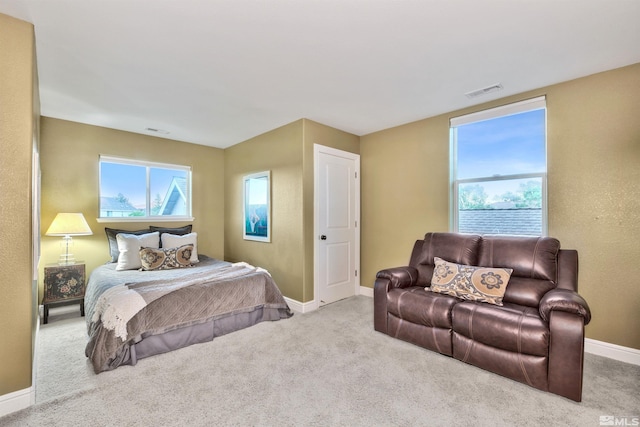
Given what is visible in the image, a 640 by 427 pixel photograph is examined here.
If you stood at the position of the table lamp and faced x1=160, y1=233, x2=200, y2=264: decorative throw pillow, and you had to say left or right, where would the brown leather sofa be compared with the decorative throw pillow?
right

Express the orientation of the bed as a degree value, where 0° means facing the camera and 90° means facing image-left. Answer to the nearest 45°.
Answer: approximately 315°

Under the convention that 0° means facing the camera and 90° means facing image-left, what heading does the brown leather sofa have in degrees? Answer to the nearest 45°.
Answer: approximately 45°

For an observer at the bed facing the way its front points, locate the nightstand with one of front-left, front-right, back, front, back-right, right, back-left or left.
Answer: back

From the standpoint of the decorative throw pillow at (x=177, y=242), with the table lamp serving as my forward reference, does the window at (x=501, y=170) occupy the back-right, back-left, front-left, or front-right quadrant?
back-left

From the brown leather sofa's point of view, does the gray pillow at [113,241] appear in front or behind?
in front

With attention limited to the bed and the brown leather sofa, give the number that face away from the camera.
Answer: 0

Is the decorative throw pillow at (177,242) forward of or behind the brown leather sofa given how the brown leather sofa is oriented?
forward

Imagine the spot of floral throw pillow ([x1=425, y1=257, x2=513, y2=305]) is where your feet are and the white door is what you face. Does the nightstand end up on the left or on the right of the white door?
left
